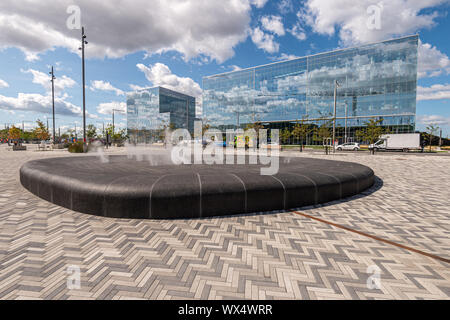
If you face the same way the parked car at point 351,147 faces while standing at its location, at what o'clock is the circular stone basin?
The circular stone basin is roughly at 9 o'clock from the parked car.

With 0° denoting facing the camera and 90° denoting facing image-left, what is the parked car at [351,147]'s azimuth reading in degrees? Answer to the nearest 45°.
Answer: approximately 90°
